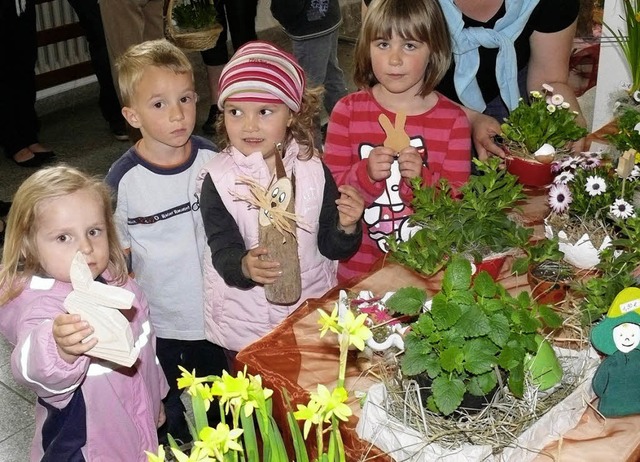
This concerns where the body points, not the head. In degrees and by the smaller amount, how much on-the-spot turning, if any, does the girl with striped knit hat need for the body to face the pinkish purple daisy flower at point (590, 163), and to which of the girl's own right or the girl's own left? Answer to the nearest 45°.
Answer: approximately 90° to the girl's own left

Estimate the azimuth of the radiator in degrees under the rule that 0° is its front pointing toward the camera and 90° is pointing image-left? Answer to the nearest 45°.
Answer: approximately 315°

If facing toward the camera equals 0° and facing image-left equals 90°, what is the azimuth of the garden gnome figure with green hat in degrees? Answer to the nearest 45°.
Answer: approximately 0°

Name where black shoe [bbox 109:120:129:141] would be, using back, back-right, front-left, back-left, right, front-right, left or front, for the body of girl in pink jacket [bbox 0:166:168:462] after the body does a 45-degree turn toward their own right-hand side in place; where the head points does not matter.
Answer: back
